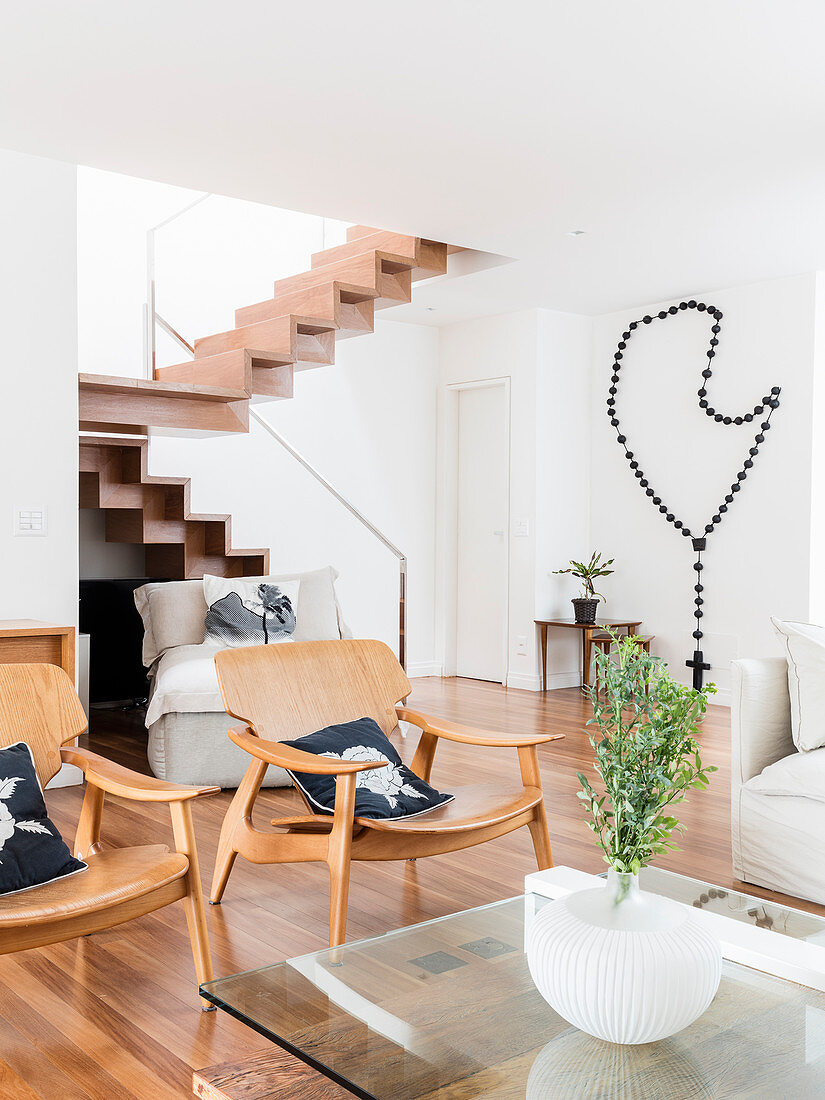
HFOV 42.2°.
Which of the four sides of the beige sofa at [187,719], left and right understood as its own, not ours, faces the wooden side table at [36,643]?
right

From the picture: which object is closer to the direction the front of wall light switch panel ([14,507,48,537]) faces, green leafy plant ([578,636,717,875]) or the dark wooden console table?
the green leafy plant

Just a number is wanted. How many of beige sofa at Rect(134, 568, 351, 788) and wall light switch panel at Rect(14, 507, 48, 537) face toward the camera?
2

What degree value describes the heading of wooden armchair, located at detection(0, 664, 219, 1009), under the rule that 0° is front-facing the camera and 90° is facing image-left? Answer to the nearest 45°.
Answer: approximately 315°

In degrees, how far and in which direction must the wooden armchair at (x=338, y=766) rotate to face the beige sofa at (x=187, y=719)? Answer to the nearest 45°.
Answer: approximately 180°

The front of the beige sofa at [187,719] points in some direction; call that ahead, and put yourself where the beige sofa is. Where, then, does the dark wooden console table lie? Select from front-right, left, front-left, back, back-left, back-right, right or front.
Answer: back-left
